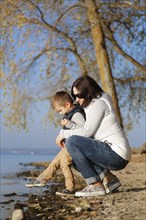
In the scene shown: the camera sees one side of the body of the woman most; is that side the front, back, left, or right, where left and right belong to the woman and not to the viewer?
left
